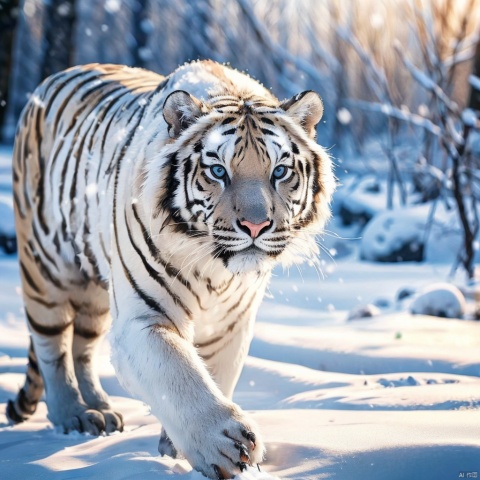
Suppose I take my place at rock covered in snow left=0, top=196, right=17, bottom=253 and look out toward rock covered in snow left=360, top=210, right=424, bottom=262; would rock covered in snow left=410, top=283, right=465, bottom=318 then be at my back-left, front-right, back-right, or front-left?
front-right

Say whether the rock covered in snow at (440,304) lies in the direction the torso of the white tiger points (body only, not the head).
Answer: no

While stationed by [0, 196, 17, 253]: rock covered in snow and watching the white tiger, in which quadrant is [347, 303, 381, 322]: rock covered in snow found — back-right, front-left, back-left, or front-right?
front-left

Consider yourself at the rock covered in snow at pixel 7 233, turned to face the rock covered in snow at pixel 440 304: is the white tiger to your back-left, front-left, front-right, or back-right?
front-right

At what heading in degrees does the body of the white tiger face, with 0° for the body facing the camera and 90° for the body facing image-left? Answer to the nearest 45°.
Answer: approximately 315°

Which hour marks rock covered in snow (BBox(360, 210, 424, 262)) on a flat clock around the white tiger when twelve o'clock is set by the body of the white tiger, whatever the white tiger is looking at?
The rock covered in snow is roughly at 8 o'clock from the white tiger.

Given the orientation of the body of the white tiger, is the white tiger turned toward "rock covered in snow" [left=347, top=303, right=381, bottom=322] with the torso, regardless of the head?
no
